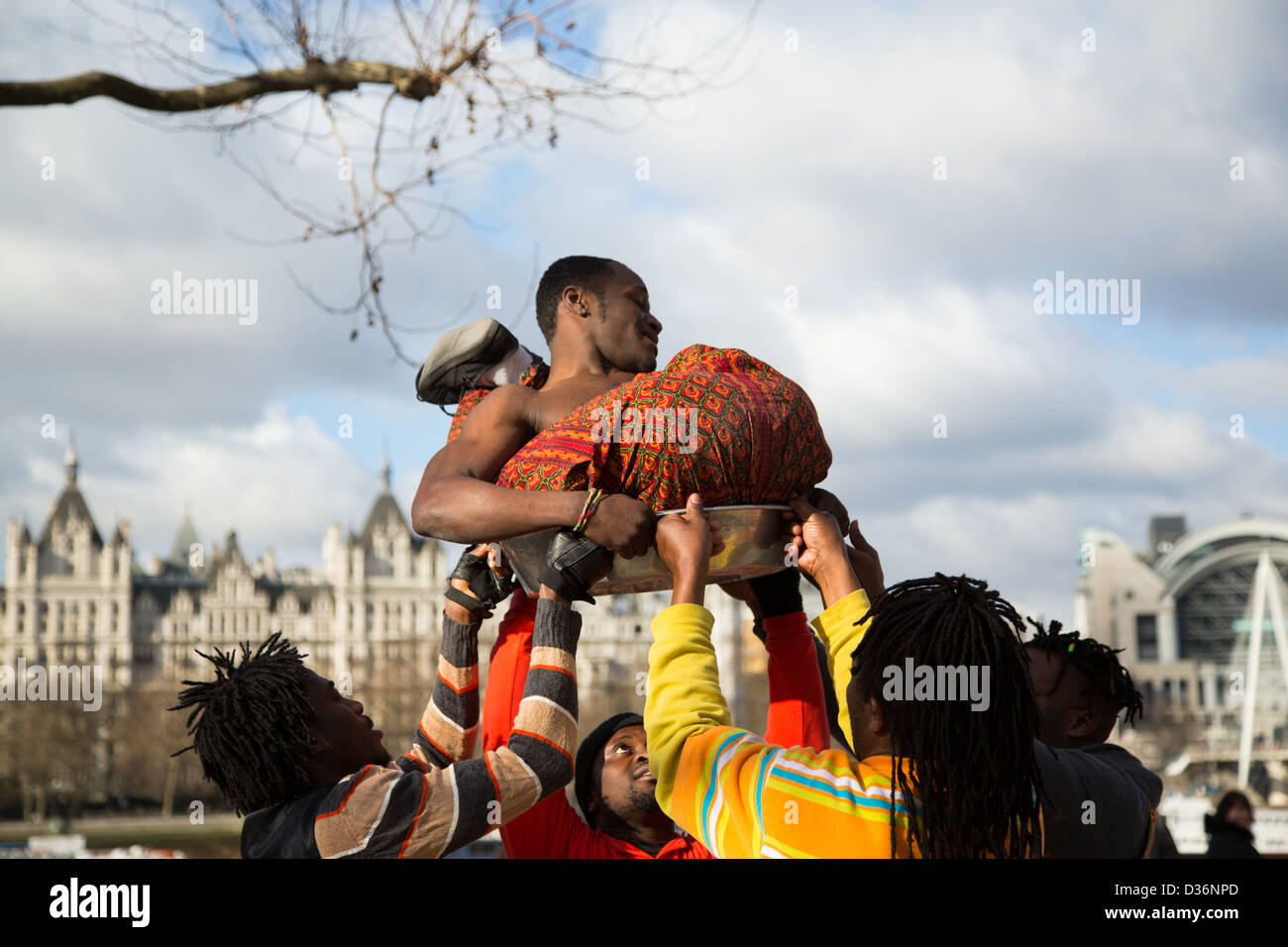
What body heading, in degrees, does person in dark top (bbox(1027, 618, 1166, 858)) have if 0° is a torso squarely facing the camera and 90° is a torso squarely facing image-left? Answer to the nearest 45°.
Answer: approximately 90°

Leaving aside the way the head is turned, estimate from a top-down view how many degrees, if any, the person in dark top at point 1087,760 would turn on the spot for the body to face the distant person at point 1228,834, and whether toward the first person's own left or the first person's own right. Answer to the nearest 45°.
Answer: approximately 90° to the first person's own right
